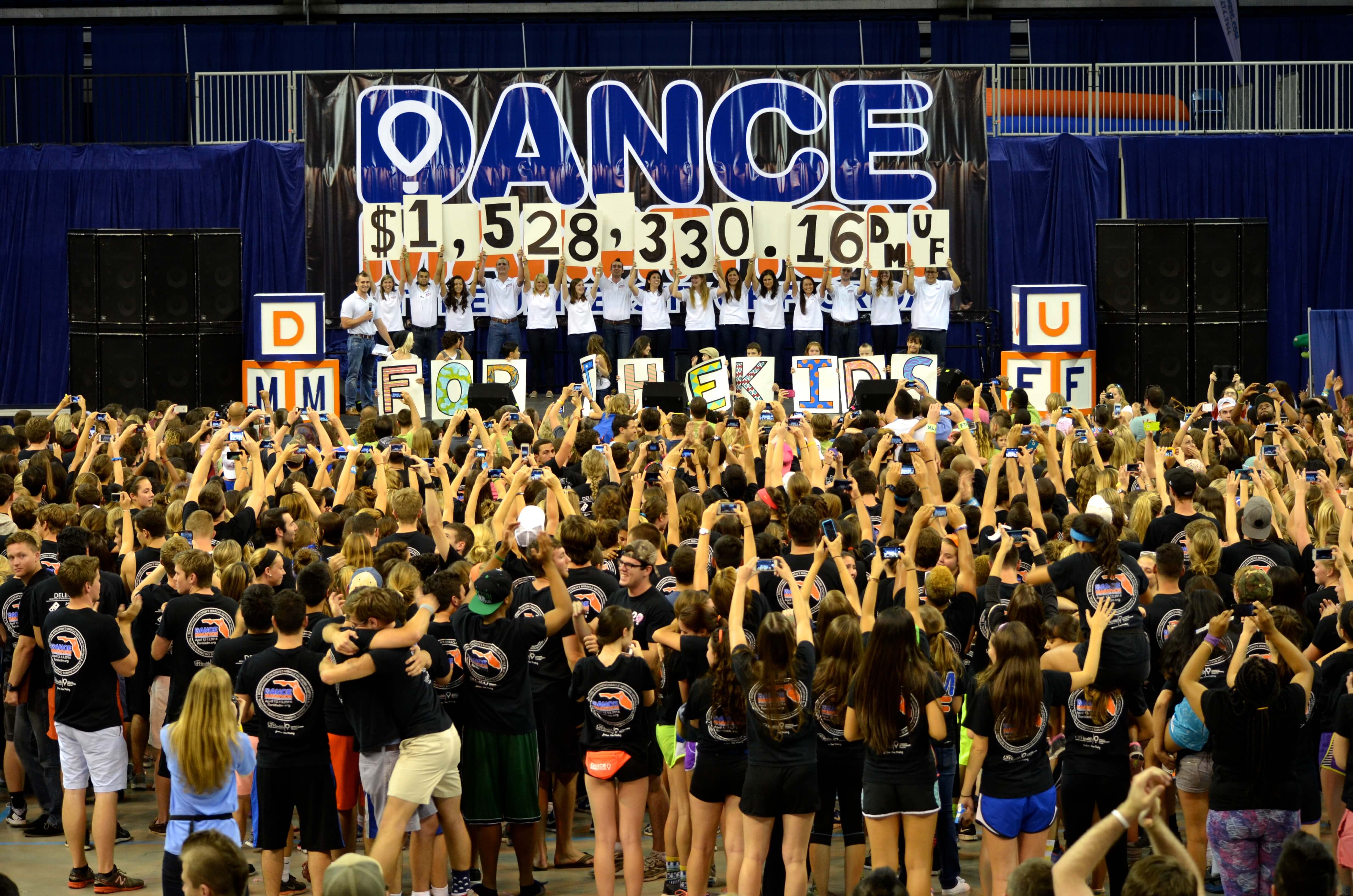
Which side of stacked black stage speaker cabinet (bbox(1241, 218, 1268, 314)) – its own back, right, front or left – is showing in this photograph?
front

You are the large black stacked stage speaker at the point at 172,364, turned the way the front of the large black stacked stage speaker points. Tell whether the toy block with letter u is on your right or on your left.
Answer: on your left

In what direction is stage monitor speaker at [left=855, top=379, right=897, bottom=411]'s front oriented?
away from the camera

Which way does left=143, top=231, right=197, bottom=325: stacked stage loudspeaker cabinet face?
toward the camera

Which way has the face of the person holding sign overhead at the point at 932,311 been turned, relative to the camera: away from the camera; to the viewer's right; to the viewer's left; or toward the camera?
toward the camera

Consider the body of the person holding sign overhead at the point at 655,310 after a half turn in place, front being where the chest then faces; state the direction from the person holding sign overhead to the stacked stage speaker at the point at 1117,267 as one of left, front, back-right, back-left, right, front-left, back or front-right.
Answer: right

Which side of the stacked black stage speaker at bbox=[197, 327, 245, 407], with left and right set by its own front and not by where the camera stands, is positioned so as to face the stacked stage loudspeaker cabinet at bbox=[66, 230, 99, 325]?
right

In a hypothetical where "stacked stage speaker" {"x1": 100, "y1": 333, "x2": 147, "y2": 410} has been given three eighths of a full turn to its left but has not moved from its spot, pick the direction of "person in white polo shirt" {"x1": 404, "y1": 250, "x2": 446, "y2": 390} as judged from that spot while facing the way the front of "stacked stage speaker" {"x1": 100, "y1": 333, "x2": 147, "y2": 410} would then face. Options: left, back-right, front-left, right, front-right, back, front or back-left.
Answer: front-right

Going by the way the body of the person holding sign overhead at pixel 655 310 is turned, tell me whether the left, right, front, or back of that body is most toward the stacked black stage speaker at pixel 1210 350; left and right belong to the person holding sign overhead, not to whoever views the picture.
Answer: left

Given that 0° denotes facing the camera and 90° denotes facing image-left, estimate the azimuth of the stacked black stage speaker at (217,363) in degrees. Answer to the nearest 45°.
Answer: approximately 0°

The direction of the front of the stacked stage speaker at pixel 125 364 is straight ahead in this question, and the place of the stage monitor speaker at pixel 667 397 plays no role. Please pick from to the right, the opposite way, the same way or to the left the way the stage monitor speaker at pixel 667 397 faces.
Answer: the opposite way

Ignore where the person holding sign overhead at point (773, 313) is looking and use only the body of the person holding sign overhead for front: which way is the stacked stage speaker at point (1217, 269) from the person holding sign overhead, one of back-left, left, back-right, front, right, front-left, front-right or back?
left

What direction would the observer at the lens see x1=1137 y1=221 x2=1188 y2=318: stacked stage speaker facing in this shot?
facing the viewer

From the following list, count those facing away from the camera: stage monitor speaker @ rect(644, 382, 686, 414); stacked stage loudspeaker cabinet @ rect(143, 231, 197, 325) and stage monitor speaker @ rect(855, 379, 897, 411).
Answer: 2

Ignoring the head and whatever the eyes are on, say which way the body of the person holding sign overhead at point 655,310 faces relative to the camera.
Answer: toward the camera

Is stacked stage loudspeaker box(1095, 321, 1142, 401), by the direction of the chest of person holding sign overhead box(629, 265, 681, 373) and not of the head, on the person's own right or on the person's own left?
on the person's own left

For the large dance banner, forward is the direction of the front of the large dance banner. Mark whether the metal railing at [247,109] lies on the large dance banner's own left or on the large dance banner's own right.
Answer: on the large dance banner's own right

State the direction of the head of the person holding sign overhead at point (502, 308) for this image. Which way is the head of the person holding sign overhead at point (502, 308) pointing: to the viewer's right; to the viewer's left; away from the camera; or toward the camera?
toward the camera
